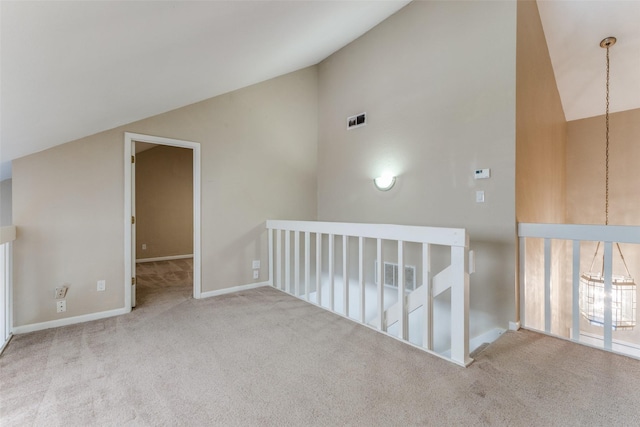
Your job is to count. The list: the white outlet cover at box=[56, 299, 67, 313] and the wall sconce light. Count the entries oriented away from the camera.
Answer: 0

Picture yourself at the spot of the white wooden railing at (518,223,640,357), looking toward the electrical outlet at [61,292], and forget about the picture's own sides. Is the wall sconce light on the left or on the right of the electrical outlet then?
right

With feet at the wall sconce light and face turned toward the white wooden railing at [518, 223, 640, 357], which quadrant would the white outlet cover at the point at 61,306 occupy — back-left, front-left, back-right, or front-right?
back-right

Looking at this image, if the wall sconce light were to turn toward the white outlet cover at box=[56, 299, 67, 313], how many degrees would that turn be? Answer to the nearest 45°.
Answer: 0° — it already faces it

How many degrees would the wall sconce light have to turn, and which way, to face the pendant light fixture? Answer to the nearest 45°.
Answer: approximately 135° to its left

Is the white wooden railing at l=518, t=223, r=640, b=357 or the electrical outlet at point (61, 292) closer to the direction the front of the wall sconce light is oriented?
the electrical outlet

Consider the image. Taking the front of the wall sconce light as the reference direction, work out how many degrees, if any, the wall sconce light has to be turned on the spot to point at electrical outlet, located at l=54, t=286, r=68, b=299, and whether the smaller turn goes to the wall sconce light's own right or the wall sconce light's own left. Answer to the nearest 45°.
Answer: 0° — it already faces it

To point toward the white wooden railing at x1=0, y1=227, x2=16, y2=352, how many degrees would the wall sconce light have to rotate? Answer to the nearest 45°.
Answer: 0° — it already faces it

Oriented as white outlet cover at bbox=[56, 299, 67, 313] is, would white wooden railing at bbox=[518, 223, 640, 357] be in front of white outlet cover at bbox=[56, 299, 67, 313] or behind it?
in front

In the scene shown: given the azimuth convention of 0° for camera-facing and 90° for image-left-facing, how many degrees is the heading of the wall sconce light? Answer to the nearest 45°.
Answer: approximately 45°

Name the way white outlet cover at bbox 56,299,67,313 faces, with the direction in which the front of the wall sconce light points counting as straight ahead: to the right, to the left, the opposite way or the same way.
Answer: to the left

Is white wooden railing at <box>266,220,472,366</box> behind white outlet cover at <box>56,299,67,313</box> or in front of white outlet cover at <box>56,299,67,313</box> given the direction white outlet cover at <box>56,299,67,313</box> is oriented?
in front

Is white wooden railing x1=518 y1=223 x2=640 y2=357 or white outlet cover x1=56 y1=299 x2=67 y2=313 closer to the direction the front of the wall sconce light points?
the white outlet cover

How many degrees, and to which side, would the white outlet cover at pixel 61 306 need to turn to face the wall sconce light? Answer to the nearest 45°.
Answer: approximately 45° to its left
